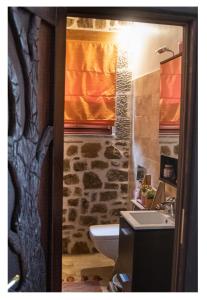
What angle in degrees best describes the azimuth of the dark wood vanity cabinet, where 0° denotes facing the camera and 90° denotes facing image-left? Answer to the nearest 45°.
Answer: approximately 90°

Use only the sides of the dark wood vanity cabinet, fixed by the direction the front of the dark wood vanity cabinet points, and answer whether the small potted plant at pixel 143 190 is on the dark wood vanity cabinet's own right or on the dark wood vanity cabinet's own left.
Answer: on the dark wood vanity cabinet's own right

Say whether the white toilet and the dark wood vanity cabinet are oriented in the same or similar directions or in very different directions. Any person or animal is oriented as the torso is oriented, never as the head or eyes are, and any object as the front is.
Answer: same or similar directions

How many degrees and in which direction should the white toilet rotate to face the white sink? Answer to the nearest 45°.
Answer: approximately 135° to its left
